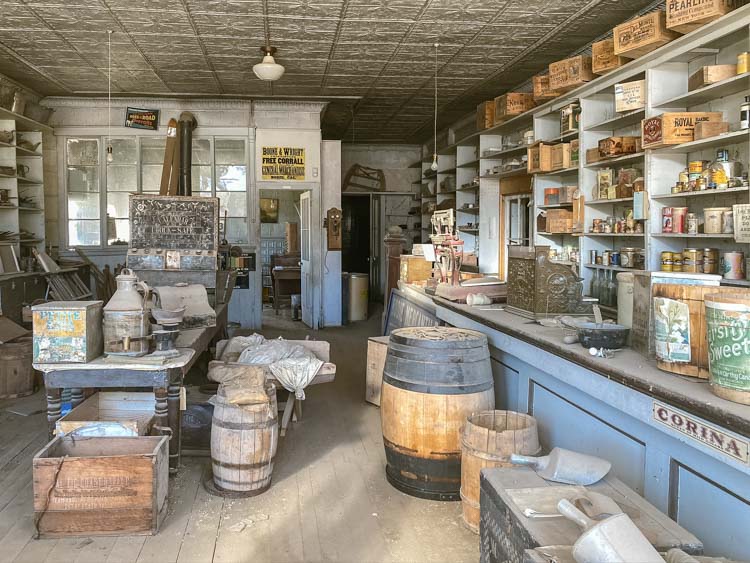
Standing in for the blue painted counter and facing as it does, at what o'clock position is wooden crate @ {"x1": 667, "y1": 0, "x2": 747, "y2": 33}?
The wooden crate is roughly at 5 o'clock from the blue painted counter.

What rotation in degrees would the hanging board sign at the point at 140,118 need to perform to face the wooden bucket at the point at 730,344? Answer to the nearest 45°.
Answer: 0° — it already faces it

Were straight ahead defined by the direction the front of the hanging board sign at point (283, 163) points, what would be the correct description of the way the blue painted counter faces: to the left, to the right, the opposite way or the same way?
to the right

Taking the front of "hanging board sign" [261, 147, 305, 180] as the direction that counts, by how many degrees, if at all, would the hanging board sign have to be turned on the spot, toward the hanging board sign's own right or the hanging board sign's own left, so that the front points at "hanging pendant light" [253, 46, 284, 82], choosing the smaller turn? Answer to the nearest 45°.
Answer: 0° — it already faces it

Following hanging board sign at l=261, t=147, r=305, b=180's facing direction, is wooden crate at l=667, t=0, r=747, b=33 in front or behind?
in front

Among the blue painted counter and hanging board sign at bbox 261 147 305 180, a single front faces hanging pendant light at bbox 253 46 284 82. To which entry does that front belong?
the hanging board sign

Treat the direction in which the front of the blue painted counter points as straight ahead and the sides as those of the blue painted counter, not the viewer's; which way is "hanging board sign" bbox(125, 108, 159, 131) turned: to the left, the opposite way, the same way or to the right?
to the left

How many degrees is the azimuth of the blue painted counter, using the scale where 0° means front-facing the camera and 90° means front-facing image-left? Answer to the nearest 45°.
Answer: approximately 45°

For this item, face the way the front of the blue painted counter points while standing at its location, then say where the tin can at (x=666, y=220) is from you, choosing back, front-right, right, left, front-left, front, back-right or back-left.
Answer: back-right
